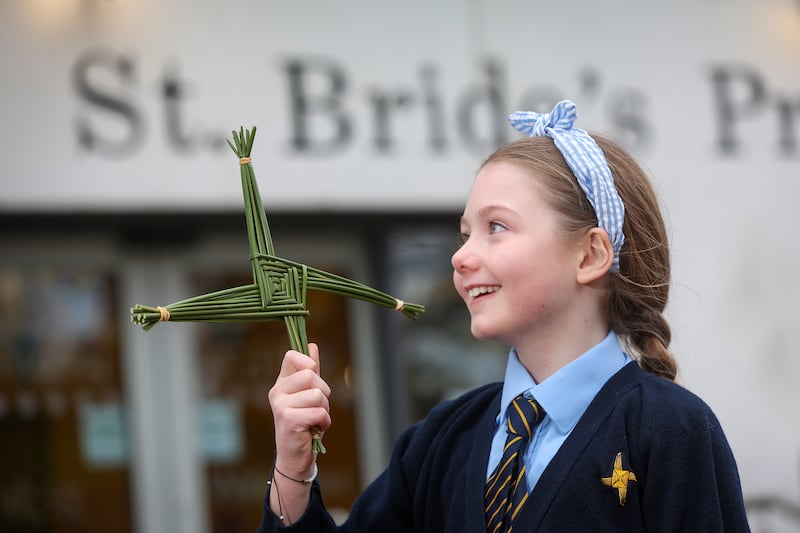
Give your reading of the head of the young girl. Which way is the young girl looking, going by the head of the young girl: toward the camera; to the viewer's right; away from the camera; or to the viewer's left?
to the viewer's left

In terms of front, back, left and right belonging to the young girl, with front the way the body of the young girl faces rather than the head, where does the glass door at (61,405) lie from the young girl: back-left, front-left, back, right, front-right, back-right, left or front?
right

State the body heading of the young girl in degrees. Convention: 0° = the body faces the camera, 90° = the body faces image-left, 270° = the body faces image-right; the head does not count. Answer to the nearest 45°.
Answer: approximately 45°
